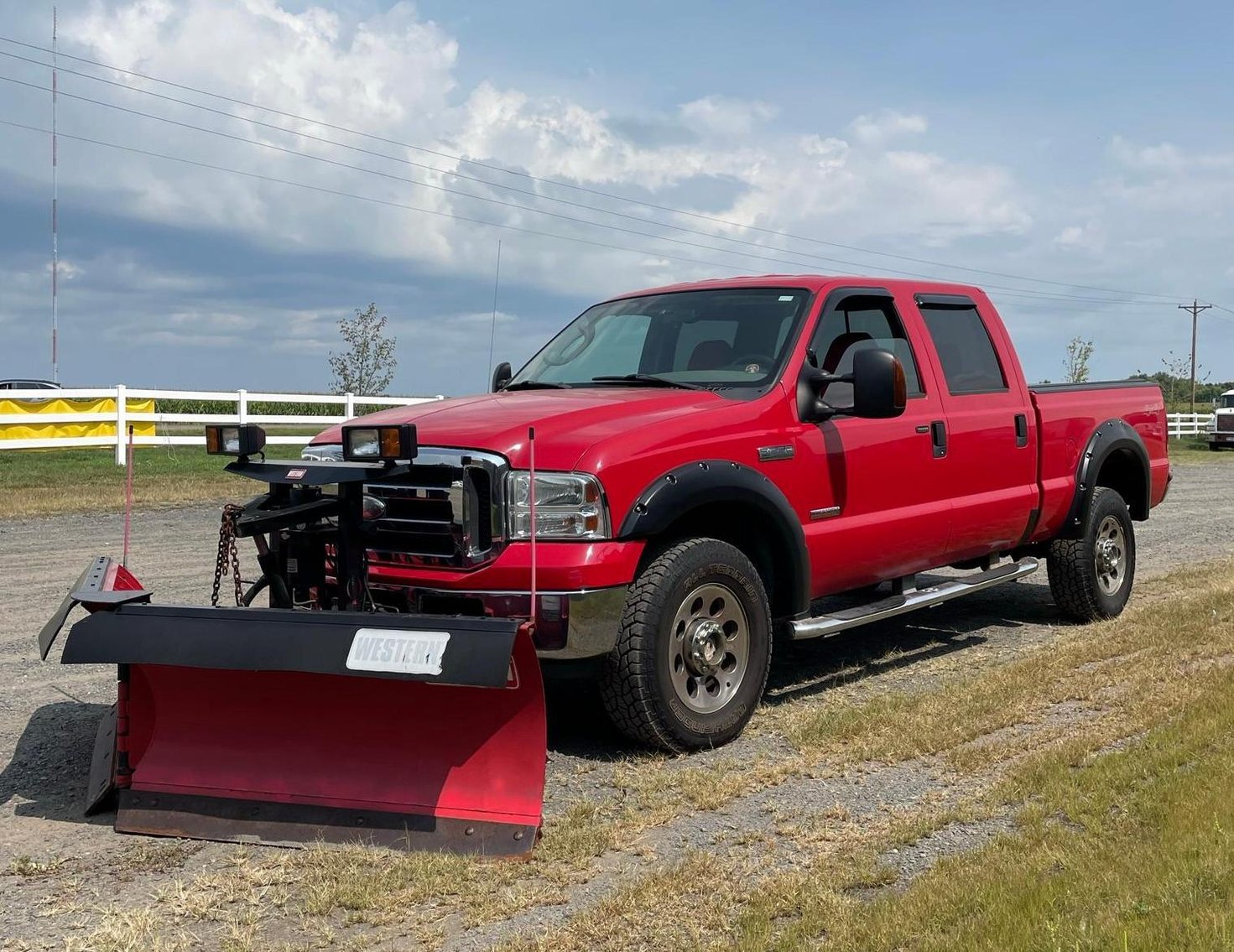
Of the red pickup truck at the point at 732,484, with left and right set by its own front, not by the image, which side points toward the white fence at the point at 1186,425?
back

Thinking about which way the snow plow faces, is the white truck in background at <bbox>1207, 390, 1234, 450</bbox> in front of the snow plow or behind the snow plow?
behind

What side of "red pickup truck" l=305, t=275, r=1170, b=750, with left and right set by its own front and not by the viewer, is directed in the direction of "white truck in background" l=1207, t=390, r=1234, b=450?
back

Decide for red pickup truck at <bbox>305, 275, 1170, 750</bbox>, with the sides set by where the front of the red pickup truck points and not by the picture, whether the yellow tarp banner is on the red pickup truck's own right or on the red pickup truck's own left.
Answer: on the red pickup truck's own right

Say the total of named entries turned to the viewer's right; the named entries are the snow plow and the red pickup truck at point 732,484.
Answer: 0

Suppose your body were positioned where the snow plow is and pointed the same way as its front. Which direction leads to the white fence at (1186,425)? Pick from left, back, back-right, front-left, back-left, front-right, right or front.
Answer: back

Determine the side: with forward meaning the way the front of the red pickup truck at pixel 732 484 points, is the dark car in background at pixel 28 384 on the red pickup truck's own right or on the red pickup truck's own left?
on the red pickup truck's own right

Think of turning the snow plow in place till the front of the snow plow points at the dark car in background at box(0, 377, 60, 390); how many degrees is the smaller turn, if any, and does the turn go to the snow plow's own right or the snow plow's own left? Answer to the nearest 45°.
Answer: approximately 135° to the snow plow's own right

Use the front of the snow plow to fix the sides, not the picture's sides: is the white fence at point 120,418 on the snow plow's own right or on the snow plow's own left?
on the snow plow's own right

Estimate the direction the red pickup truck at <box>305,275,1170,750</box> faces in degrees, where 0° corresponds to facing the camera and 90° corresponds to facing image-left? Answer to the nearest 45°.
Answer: approximately 45°
